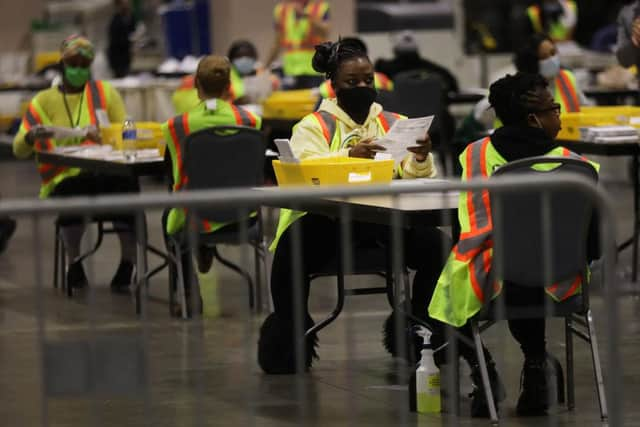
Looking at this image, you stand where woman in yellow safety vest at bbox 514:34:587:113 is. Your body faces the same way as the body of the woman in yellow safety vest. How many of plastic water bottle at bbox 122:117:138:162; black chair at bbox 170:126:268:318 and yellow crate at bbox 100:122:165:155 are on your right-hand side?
3

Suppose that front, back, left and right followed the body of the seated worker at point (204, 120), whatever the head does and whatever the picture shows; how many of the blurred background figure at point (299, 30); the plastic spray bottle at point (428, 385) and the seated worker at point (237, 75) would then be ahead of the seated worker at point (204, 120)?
2

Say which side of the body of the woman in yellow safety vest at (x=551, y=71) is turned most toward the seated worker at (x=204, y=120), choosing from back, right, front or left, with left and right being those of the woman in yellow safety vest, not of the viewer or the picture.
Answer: right

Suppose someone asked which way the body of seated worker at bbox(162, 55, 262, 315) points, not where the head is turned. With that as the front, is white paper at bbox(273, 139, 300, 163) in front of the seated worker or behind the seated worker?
behind

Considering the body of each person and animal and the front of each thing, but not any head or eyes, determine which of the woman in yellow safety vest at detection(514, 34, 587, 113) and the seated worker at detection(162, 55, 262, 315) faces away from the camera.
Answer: the seated worker

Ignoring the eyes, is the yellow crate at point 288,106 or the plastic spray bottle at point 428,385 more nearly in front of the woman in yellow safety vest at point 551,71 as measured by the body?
the plastic spray bottle

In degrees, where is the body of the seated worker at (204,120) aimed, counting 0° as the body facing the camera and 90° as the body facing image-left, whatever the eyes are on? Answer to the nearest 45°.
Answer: approximately 180°

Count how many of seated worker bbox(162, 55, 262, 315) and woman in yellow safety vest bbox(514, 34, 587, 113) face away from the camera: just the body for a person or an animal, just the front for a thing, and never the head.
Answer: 1

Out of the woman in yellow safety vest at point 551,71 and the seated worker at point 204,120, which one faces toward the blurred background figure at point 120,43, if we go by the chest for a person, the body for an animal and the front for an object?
the seated worker

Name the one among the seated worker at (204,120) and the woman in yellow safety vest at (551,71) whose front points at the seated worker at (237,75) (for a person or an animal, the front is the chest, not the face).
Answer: the seated worker at (204,120)

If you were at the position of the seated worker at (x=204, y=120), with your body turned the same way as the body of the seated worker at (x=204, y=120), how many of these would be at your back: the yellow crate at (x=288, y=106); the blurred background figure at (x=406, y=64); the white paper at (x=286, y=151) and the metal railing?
2
